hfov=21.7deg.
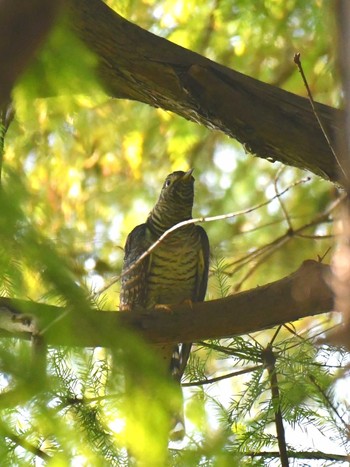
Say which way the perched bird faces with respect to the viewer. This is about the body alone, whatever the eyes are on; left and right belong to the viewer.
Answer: facing the viewer and to the right of the viewer
